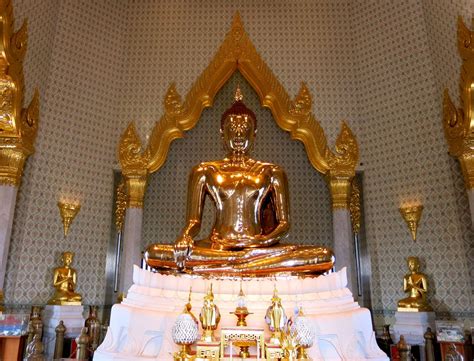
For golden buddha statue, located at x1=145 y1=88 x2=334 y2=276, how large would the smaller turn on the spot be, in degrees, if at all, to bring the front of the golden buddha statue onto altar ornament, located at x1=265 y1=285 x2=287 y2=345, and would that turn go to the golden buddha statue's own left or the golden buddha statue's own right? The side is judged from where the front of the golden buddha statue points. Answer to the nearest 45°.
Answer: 0° — it already faces it

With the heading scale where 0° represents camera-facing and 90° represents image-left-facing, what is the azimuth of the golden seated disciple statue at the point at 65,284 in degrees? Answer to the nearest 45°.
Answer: approximately 315°

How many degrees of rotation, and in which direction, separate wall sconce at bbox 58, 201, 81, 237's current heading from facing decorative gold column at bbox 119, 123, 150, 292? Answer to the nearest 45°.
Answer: approximately 45° to its left

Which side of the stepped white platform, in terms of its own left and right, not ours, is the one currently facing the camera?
front

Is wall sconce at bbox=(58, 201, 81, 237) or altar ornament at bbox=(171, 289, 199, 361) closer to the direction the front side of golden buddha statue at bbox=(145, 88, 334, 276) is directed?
the altar ornament

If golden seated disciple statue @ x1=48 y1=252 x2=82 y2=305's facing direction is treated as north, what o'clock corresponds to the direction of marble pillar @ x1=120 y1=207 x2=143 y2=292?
The marble pillar is roughly at 10 o'clock from the golden seated disciple statue.

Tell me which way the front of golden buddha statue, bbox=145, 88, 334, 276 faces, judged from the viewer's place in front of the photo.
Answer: facing the viewer

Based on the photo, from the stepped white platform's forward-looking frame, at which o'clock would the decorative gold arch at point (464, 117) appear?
The decorative gold arch is roughly at 8 o'clock from the stepped white platform.

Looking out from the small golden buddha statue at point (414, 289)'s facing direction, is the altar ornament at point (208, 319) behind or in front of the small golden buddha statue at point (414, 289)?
in front

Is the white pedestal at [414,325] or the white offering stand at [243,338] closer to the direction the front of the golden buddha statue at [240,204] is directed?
the white offering stand

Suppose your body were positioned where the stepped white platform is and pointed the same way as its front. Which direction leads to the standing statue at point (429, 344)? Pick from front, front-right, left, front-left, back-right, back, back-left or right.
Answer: back-left
